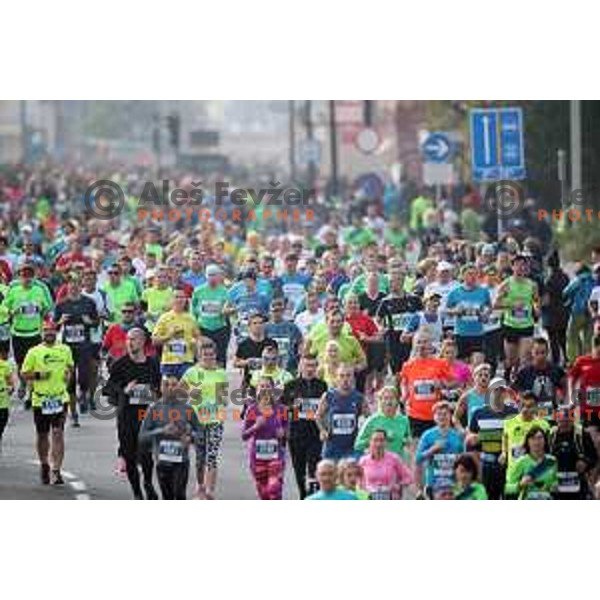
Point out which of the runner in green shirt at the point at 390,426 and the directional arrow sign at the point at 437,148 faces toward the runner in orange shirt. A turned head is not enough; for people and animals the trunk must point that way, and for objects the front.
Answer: the directional arrow sign

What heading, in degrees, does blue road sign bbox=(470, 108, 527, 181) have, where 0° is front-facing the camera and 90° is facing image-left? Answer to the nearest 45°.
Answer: approximately 0°

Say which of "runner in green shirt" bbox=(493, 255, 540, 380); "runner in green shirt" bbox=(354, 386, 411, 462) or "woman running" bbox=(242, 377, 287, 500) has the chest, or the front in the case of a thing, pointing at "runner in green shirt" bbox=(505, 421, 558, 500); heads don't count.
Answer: "runner in green shirt" bbox=(493, 255, 540, 380)

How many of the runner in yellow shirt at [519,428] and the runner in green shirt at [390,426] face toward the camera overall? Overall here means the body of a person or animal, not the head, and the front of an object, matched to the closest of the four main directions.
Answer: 2

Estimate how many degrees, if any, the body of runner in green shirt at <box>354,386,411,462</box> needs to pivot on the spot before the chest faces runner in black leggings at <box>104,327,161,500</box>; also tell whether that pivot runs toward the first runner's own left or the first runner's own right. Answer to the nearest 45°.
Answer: approximately 90° to the first runner's own right

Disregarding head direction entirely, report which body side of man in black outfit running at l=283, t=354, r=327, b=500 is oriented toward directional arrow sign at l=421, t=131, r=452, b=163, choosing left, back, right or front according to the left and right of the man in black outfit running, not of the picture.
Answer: back
